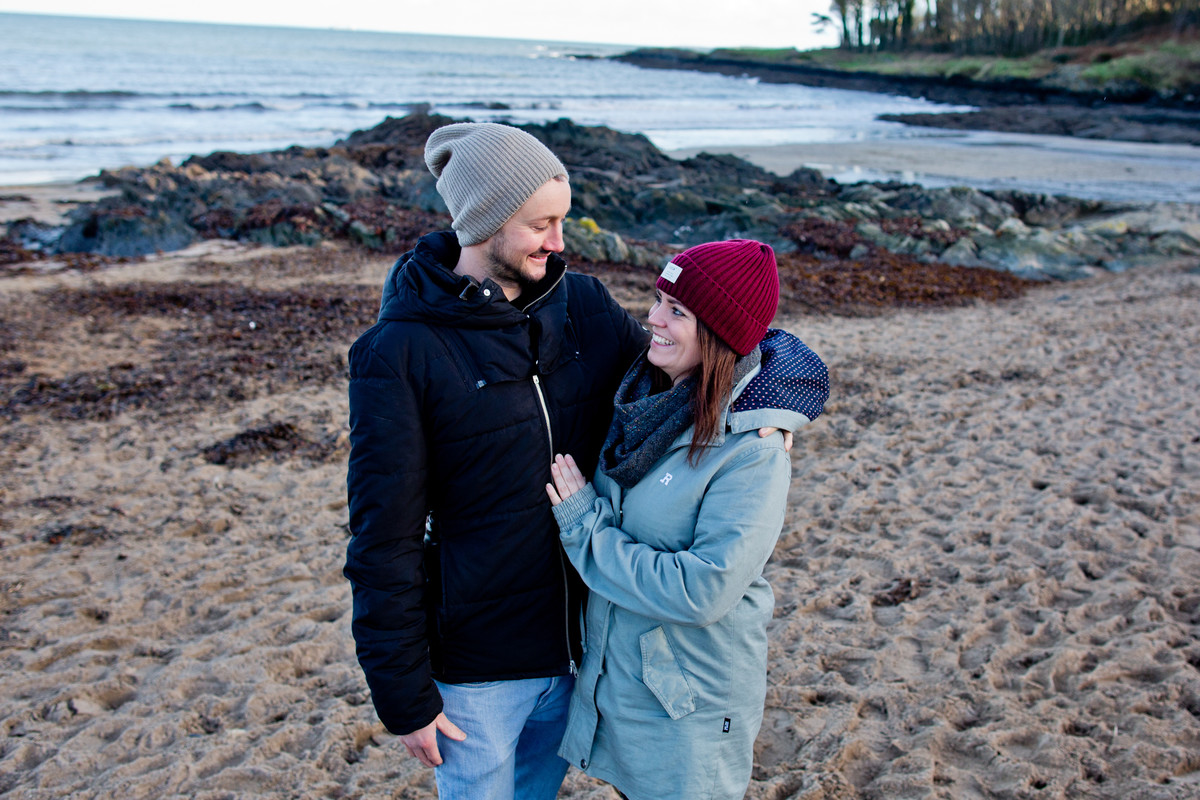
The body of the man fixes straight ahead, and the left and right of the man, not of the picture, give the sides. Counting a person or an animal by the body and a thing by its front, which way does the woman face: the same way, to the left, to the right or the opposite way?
to the right

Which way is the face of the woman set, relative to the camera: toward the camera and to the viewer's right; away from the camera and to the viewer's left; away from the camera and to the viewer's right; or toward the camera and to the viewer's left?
toward the camera and to the viewer's left

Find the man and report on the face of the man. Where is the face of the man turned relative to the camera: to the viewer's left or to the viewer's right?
to the viewer's right

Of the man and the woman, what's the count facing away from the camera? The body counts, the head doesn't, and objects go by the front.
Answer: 0

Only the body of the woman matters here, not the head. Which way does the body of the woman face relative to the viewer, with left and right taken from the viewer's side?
facing the viewer and to the left of the viewer
